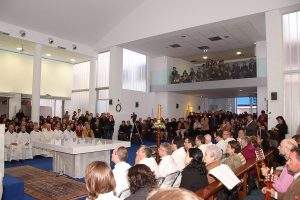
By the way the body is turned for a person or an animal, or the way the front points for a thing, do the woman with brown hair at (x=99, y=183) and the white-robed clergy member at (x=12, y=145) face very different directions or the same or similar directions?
very different directions

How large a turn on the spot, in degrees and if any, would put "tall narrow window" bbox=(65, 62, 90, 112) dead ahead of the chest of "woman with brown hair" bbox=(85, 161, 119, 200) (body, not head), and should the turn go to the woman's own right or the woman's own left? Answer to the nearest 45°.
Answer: approximately 45° to the woman's own right

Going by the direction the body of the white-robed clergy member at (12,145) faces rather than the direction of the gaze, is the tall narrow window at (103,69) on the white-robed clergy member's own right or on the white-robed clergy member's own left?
on the white-robed clergy member's own left

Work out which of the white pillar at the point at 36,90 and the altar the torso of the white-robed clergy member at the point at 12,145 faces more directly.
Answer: the altar

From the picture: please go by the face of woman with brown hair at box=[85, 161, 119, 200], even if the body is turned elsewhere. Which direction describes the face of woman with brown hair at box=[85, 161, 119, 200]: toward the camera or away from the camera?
away from the camera

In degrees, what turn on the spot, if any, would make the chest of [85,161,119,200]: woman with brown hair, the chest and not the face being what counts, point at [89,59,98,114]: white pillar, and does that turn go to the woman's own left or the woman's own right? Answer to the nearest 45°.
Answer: approximately 45° to the woman's own right

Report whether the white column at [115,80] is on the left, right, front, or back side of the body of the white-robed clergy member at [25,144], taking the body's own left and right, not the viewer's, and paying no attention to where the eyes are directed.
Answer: left

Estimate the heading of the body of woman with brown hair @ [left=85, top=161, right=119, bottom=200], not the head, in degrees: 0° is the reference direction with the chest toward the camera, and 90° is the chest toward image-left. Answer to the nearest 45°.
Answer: approximately 135°
